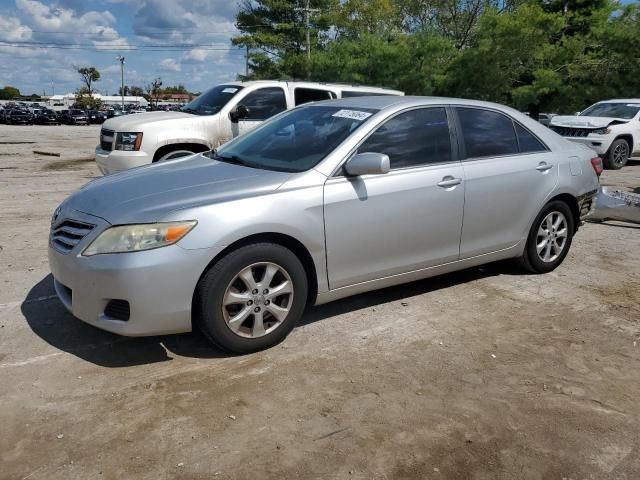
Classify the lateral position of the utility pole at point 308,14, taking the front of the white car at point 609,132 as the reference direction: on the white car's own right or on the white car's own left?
on the white car's own right

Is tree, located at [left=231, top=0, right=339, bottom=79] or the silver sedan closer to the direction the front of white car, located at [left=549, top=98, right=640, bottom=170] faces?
the silver sedan

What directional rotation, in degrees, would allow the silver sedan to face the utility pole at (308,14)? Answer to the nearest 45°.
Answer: approximately 135° to its right

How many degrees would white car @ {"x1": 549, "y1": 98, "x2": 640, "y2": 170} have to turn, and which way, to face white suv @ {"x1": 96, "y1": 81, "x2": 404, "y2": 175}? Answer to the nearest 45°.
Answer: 0° — it already faces it

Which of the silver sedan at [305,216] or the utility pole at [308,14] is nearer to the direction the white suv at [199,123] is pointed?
the silver sedan

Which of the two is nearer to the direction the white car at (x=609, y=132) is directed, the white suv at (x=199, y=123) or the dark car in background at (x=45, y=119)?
the white suv

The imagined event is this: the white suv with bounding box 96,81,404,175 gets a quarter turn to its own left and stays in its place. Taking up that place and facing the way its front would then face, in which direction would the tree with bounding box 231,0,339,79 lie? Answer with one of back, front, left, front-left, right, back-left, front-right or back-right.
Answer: back-left

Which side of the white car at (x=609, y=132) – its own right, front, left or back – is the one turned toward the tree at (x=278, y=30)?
right

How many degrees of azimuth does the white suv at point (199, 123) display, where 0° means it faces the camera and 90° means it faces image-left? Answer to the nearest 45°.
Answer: approximately 45°

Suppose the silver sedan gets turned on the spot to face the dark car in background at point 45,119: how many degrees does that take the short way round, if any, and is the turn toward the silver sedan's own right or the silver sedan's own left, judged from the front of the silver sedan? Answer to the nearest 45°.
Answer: approximately 90° to the silver sedan's own right

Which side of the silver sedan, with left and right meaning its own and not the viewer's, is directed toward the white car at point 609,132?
back

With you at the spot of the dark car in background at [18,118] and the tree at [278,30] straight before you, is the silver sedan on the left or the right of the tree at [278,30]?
right
